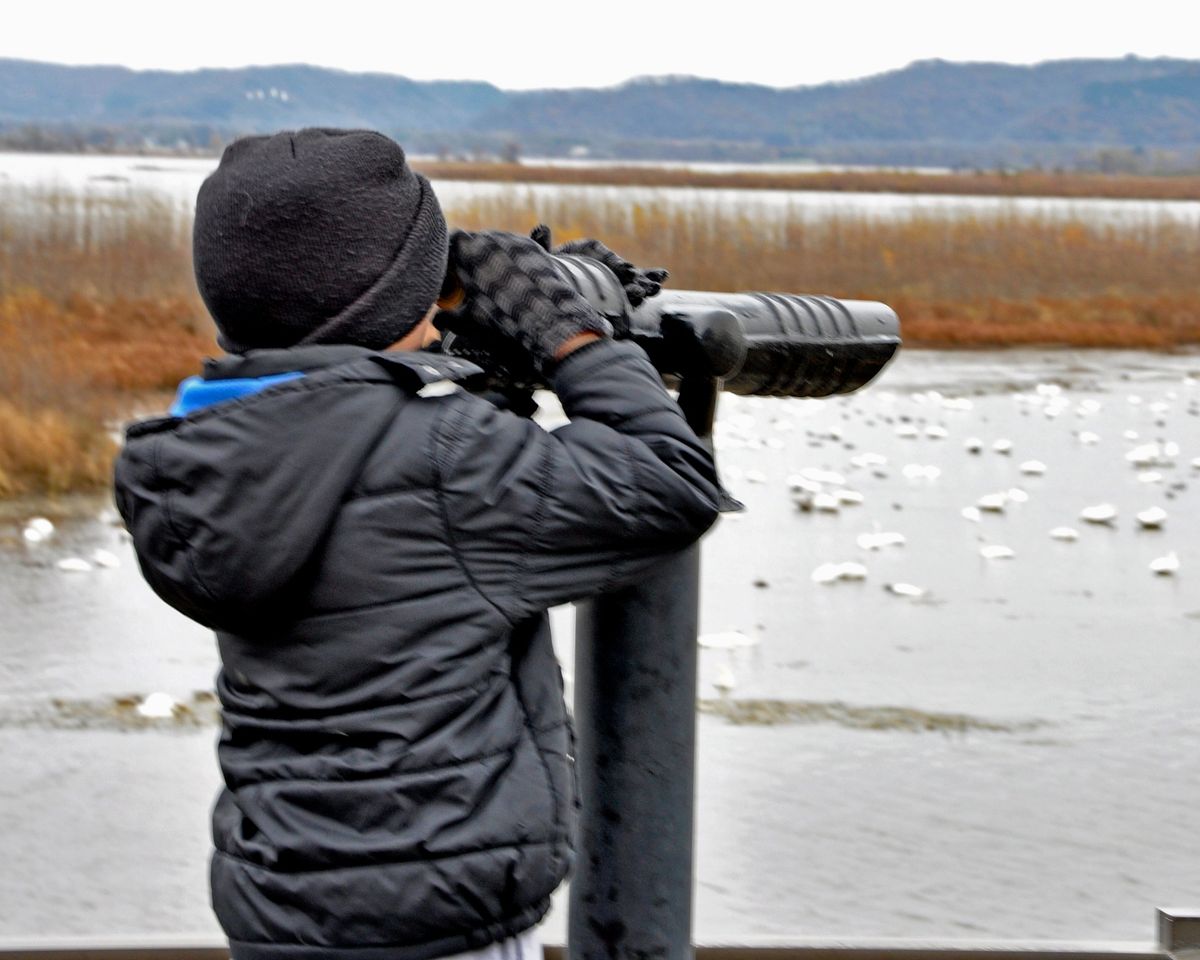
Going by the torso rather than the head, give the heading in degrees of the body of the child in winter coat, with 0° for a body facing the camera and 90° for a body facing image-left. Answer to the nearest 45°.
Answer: approximately 225°

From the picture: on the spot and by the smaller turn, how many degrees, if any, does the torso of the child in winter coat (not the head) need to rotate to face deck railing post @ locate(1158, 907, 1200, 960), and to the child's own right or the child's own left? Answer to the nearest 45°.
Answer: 0° — they already face it

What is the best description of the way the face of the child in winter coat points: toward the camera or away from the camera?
away from the camera

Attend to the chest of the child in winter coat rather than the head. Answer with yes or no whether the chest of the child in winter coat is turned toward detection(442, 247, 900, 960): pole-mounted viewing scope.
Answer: yes
